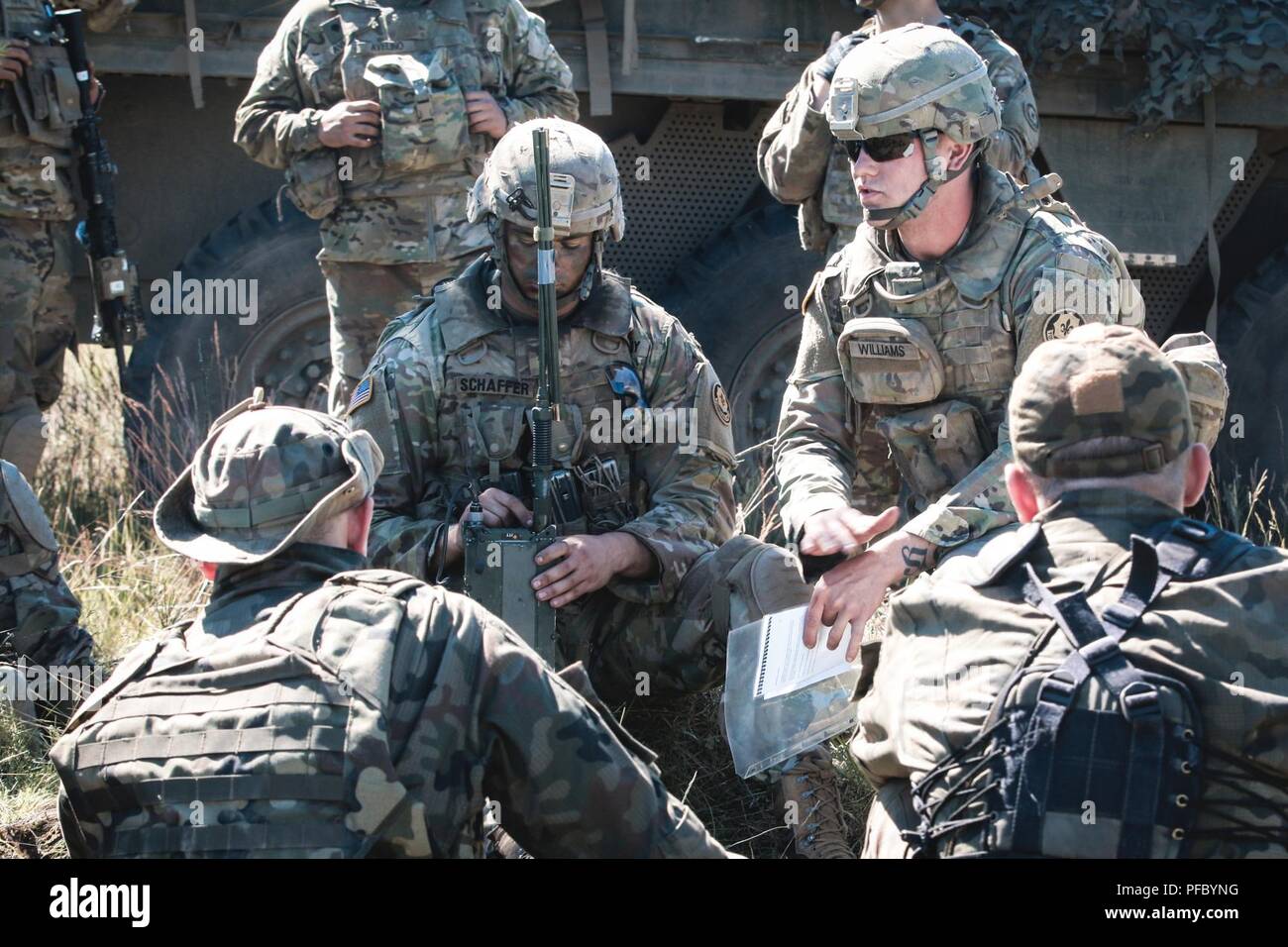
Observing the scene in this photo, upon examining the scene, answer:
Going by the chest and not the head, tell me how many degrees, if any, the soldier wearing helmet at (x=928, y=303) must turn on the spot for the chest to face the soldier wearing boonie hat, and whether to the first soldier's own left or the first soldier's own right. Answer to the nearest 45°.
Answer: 0° — they already face them

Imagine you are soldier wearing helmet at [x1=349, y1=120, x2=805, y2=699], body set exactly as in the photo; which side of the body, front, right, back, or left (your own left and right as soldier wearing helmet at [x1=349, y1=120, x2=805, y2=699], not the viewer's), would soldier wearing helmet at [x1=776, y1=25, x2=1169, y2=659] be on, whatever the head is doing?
left

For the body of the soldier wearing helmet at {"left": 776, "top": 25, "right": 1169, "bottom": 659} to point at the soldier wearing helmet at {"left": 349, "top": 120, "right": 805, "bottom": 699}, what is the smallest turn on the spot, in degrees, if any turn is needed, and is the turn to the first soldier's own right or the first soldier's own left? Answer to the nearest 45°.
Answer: approximately 45° to the first soldier's own right

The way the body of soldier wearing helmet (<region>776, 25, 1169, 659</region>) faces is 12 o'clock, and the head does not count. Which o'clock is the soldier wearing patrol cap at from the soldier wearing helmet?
The soldier wearing patrol cap is roughly at 10 o'clock from the soldier wearing helmet.

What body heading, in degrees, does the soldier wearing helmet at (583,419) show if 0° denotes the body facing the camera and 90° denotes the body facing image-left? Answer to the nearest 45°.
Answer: approximately 0°

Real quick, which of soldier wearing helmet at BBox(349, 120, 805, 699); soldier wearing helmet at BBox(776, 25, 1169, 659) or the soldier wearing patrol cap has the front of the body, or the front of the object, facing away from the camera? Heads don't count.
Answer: the soldier wearing patrol cap

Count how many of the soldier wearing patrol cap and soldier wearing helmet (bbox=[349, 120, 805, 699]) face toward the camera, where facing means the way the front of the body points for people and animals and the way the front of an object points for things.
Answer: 1

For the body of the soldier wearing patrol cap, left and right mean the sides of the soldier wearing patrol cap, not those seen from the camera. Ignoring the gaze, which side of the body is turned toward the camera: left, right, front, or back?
back

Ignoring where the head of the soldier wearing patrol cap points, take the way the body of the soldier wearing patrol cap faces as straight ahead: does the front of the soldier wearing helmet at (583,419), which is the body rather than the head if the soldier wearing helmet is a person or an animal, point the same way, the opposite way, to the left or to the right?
the opposite way

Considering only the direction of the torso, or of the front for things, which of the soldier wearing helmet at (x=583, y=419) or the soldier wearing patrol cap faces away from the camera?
the soldier wearing patrol cap

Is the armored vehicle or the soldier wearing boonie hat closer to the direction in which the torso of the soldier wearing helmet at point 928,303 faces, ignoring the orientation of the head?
the soldier wearing boonie hat

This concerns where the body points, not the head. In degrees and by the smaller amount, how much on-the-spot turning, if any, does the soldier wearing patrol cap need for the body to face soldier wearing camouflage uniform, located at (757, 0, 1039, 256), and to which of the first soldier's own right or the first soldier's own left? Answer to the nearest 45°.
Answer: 0° — they already face them

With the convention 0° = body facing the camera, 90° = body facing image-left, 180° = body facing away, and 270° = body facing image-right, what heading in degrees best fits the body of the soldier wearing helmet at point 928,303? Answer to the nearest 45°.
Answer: approximately 45°
